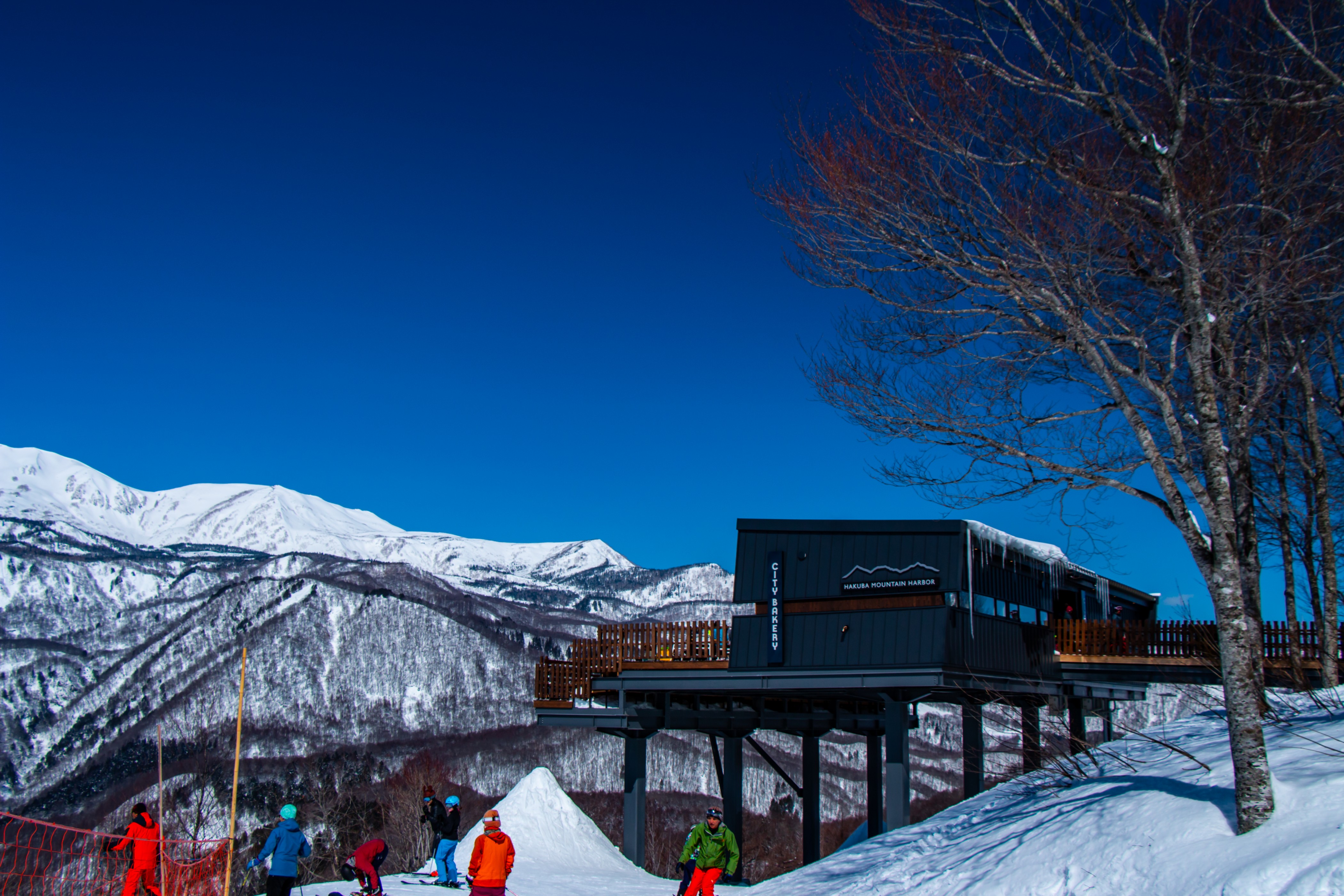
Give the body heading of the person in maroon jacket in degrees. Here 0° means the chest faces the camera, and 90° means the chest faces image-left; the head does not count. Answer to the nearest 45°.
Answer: approximately 90°

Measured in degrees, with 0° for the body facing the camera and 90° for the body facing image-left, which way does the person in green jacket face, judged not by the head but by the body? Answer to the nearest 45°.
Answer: approximately 0°

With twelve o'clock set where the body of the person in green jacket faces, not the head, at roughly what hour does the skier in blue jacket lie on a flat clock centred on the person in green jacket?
The skier in blue jacket is roughly at 3 o'clock from the person in green jacket.

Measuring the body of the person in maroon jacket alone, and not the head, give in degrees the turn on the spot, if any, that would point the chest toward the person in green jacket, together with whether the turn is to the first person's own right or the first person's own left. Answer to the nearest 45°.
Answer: approximately 135° to the first person's own left

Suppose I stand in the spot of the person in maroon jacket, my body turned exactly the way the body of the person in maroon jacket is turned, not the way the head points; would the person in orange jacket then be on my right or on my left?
on my left

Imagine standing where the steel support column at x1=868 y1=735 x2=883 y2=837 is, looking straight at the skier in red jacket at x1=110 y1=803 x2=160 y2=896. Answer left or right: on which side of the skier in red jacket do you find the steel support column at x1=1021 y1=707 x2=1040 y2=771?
left

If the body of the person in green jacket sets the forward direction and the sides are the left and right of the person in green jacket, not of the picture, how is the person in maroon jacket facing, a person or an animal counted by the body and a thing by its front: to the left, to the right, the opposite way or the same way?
to the right

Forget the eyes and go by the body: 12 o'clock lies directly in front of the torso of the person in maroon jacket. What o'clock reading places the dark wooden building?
The dark wooden building is roughly at 5 o'clock from the person in maroon jacket.
